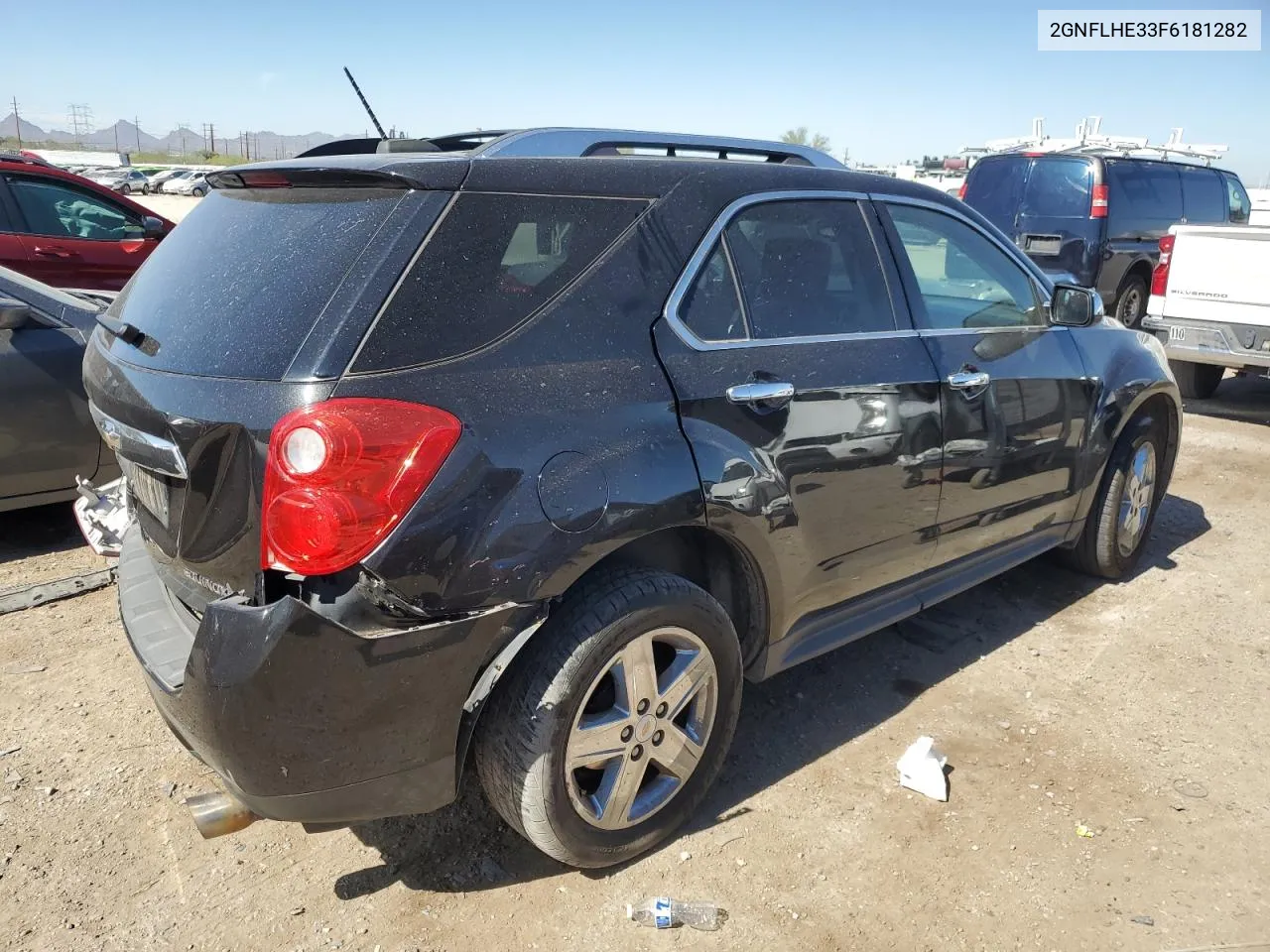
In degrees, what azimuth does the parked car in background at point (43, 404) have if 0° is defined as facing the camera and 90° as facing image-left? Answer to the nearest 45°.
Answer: approximately 270°

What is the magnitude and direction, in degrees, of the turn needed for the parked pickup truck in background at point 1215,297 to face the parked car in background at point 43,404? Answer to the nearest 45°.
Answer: approximately 135° to its left

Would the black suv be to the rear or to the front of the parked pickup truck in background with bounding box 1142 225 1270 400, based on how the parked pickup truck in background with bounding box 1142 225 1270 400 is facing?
to the rear

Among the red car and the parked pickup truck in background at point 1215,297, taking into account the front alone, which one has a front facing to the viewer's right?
the red car

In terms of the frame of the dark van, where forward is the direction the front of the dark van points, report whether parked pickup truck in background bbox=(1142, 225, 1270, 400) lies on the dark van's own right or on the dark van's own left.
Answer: on the dark van's own right

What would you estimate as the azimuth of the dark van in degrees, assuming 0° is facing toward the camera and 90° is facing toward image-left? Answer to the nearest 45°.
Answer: approximately 225°

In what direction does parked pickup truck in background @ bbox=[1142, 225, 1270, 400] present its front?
away from the camera

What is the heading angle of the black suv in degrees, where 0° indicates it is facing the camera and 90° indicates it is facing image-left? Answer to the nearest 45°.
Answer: approximately 225°

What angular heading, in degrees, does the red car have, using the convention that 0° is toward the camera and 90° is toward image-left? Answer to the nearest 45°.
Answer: approximately 270°
